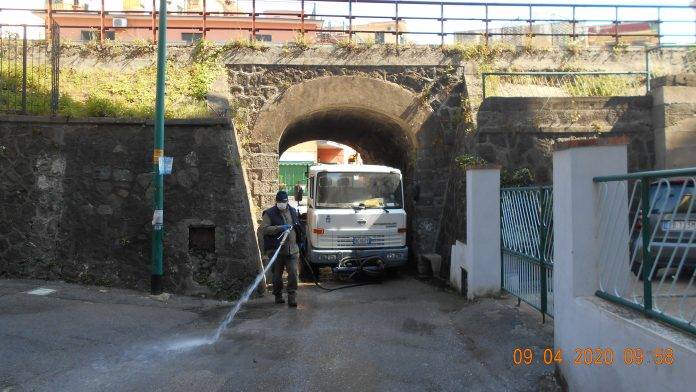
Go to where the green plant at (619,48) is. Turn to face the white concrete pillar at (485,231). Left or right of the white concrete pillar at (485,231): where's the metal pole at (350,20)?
right

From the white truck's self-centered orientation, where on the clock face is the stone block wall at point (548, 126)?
The stone block wall is roughly at 9 o'clock from the white truck.

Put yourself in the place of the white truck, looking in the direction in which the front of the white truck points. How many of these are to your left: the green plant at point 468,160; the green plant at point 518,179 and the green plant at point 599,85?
3

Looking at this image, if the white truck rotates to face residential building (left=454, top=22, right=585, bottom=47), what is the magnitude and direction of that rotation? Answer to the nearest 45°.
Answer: approximately 135° to its left

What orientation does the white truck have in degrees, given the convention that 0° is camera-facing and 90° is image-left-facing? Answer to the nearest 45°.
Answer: approximately 0°

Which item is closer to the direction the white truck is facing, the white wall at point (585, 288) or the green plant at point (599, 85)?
the white wall

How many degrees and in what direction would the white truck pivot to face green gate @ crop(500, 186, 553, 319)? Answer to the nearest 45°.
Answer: approximately 45° to its left

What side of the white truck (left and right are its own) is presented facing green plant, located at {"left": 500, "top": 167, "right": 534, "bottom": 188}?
left
